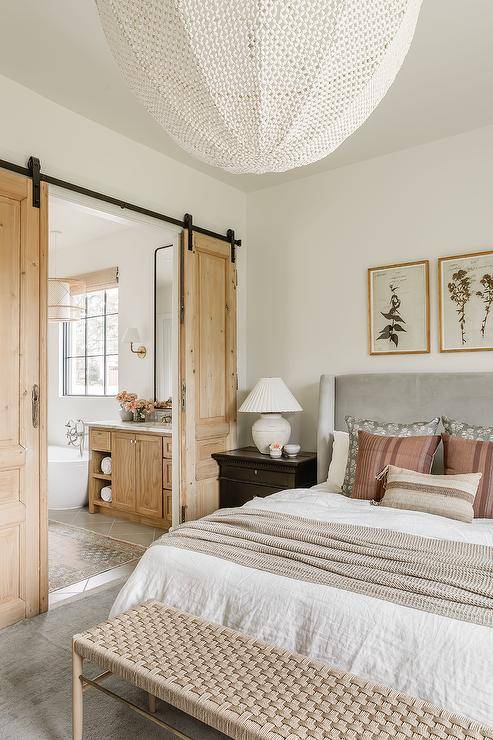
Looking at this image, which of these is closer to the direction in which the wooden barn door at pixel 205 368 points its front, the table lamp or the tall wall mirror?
the table lamp

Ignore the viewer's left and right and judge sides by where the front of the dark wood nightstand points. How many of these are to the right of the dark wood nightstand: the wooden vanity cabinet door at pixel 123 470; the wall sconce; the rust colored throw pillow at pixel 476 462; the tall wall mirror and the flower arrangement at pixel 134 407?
4

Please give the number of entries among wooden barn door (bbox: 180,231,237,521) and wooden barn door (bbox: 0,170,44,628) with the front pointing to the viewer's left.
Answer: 0

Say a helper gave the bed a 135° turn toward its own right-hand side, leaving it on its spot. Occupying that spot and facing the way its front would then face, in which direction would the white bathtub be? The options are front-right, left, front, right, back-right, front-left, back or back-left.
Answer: front-left

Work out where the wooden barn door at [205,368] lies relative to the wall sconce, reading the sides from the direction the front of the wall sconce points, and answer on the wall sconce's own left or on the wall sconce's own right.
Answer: on the wall sconce's own left

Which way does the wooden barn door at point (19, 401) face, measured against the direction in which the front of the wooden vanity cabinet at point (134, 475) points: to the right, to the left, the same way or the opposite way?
to the left

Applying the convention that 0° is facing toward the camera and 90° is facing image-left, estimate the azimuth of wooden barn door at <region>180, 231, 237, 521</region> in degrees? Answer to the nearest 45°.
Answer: approximately 315°

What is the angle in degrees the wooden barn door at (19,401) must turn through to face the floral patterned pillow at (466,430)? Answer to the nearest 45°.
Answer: approximately 45° to its left

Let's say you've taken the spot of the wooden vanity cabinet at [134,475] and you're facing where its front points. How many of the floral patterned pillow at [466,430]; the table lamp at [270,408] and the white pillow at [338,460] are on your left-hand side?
3

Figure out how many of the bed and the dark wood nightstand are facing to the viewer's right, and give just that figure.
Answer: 0

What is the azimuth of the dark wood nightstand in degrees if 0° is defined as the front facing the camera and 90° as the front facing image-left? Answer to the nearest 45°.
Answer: approximately 45°

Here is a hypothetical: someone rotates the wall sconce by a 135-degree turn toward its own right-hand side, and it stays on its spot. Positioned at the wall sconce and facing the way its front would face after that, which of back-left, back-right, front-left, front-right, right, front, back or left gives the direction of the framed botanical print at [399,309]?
back-right
